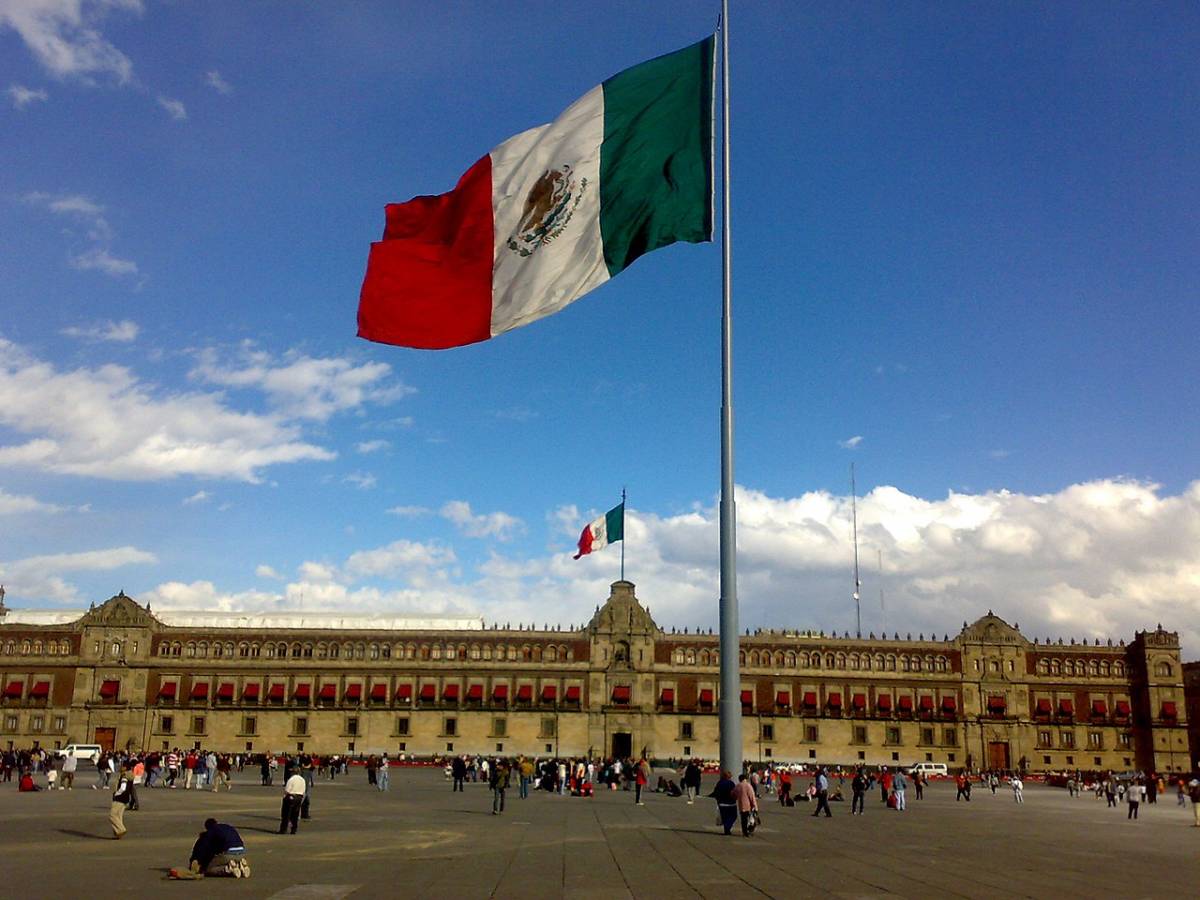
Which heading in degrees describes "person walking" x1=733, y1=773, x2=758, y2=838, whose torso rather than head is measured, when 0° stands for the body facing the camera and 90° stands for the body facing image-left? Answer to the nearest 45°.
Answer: approximately 180°

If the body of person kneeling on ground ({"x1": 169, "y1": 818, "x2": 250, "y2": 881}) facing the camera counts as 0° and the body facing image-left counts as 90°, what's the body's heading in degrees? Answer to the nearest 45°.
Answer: approximately 135°

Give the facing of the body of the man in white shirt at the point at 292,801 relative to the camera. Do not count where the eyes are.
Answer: away from the camera

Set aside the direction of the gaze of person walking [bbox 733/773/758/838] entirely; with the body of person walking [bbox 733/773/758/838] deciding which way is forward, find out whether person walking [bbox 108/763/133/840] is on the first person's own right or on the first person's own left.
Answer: on the first person's own left

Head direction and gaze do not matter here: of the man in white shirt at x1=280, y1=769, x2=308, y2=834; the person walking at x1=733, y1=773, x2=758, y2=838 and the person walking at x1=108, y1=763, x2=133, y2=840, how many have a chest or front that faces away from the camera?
2

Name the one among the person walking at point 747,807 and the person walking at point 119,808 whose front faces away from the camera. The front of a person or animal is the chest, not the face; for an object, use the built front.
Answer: the person walking at point 747,807

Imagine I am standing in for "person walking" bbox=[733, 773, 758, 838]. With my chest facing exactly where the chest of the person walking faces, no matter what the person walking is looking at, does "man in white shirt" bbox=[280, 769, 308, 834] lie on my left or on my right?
on my left
